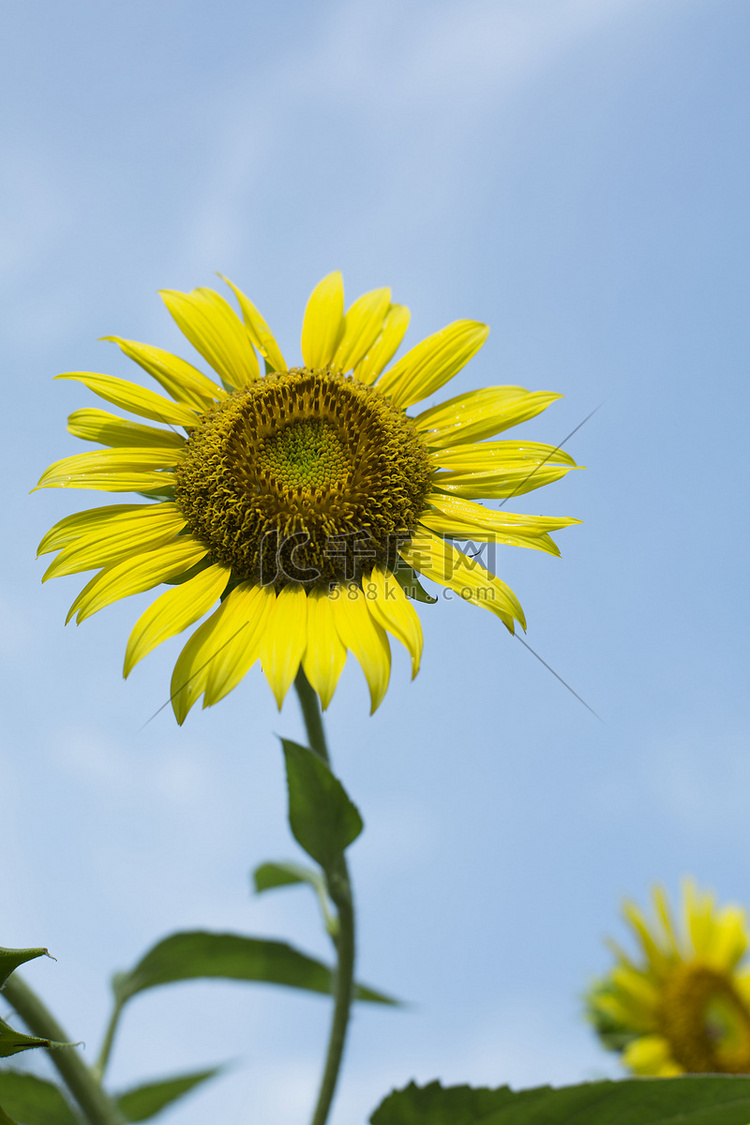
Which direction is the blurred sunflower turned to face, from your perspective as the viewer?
facing the viewer and to the right of the viewer

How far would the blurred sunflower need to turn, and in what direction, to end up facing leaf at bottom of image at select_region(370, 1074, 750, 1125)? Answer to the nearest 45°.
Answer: approximately 45° to its right
